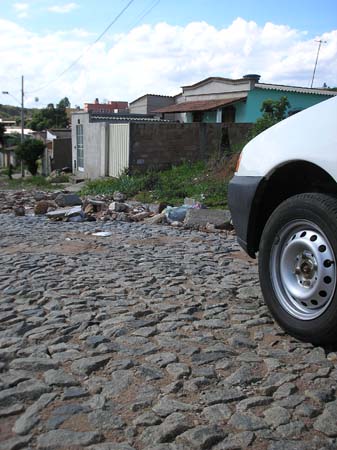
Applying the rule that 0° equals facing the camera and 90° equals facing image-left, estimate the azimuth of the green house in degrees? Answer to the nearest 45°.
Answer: approximately 45°

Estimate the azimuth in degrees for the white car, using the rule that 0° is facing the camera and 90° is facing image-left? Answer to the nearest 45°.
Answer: approximately 135°

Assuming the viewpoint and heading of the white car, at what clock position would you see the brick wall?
The brick wall is roughly at 1 o'clock from the white car.

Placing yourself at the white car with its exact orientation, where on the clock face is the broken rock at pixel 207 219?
The broken rock is roughly at 1 o'clock from the white car.

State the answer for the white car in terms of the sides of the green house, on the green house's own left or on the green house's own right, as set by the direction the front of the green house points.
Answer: on the green house's own left

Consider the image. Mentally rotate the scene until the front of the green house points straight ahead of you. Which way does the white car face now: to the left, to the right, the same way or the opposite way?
to the right

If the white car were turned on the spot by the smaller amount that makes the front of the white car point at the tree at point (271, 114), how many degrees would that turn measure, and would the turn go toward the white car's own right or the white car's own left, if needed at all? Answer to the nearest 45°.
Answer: approximately 45° to the white car's own right
